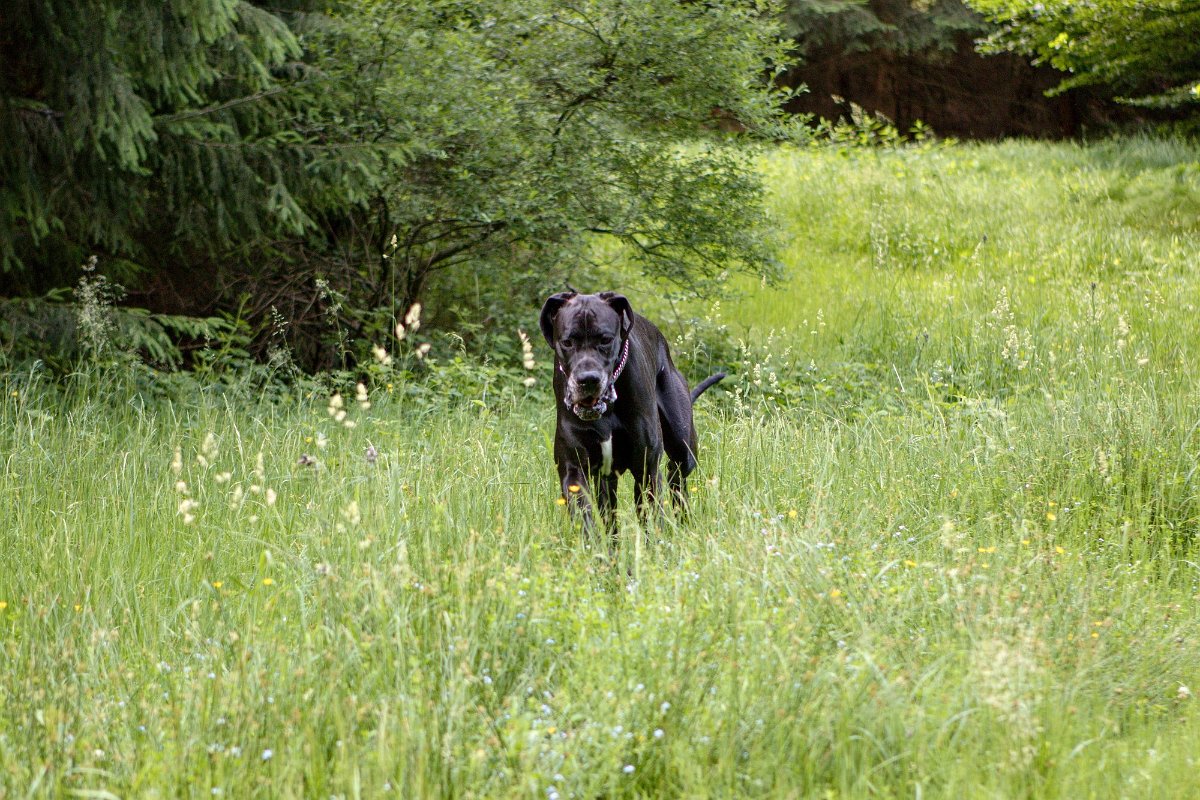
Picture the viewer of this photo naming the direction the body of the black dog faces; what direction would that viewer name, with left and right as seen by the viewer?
facing the viewer and to the left of the viewer
